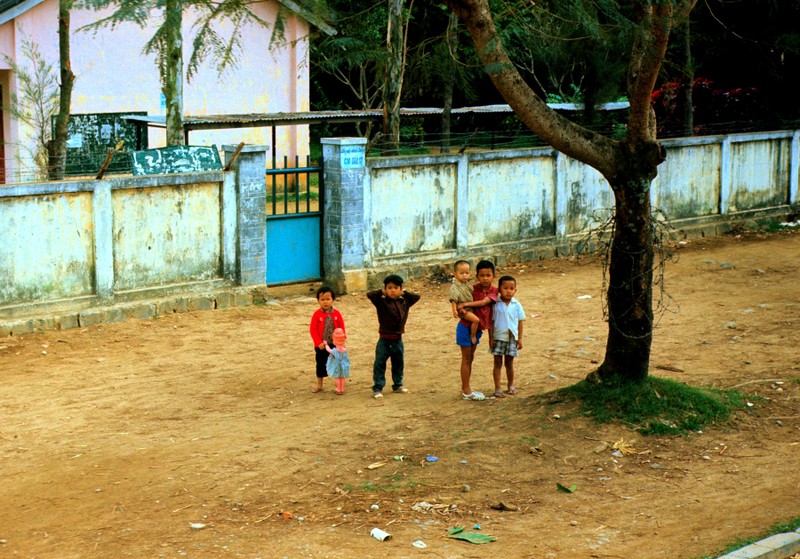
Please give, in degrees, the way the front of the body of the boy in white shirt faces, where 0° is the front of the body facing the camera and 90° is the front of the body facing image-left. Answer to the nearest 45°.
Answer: approximately 0°

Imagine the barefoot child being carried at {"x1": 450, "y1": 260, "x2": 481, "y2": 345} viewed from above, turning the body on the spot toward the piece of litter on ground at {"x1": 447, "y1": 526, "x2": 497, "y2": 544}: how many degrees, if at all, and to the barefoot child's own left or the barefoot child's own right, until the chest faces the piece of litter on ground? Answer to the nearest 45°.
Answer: approximately 45° to the barefoot child's own right

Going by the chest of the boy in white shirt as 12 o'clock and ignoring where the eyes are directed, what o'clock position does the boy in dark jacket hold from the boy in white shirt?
The boy in dark jacket is roughly at 3 o'clock from the boy in white shirt.

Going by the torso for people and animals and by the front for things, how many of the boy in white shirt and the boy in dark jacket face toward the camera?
2

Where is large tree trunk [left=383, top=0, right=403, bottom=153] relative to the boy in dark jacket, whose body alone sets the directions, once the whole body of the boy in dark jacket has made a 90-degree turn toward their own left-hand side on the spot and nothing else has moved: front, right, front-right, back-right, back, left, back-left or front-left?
left

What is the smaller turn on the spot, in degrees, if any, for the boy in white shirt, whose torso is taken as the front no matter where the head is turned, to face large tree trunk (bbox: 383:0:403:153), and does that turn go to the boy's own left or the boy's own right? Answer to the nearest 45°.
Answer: approximately 180°

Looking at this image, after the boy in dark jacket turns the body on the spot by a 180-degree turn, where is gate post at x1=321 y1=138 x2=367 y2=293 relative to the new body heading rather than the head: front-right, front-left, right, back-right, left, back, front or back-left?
front

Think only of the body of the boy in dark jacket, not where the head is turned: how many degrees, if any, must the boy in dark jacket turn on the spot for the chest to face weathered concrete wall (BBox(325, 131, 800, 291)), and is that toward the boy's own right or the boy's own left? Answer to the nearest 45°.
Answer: approximately 180°

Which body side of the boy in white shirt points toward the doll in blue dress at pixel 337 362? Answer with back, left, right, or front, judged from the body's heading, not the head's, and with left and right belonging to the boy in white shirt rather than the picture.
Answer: right

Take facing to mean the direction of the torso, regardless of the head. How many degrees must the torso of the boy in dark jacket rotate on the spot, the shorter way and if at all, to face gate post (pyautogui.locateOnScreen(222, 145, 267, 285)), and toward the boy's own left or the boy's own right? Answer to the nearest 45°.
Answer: approximately 135° to the boy's own right

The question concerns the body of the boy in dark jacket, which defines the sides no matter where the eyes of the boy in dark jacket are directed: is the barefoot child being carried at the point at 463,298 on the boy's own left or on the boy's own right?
on the boy's own left

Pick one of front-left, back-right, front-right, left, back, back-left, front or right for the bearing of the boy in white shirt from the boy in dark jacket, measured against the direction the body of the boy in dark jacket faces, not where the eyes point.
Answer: left
